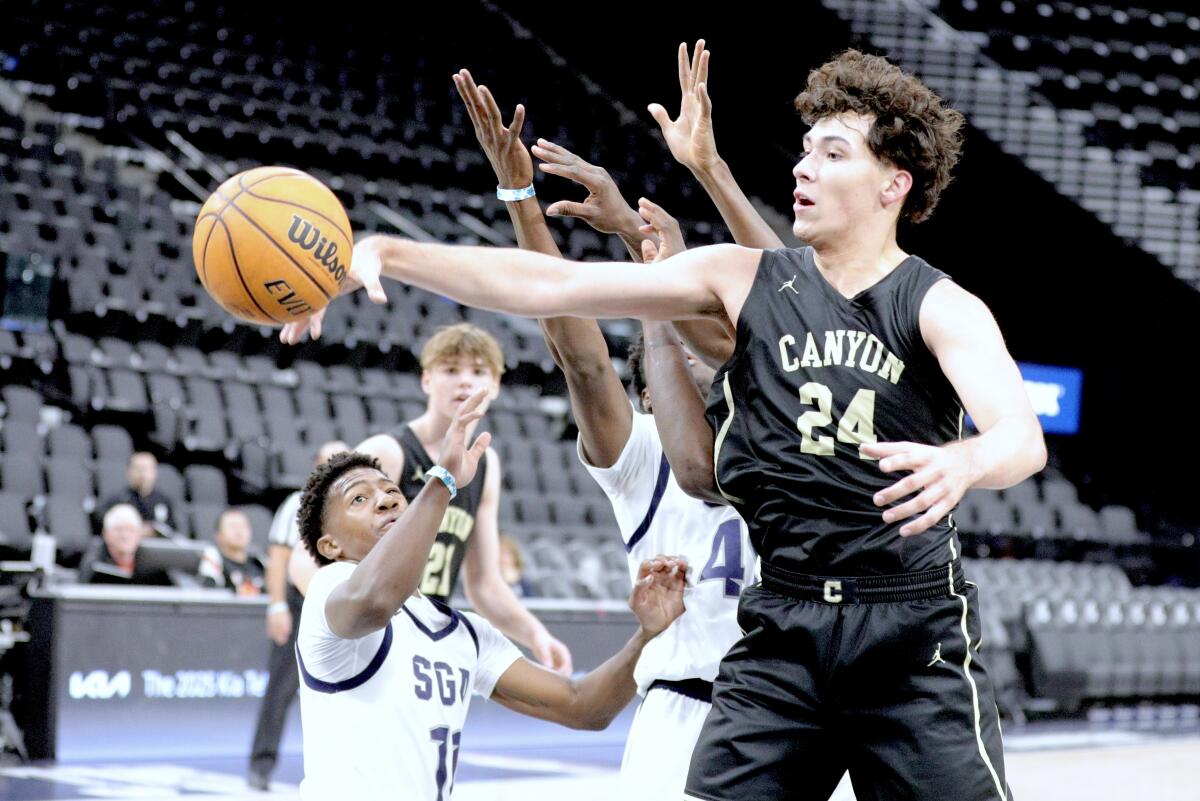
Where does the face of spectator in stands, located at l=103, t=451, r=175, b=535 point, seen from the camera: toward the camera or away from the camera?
toward the camera

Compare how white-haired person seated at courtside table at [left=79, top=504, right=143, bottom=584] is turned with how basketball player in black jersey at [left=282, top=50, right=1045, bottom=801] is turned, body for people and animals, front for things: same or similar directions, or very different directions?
same or similar directions

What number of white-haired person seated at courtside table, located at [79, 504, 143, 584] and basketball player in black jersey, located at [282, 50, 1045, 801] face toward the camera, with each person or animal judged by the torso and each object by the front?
2

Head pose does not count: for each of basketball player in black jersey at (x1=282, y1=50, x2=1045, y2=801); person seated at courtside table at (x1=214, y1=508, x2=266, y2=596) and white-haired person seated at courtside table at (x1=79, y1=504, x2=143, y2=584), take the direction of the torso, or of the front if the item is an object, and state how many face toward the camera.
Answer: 3

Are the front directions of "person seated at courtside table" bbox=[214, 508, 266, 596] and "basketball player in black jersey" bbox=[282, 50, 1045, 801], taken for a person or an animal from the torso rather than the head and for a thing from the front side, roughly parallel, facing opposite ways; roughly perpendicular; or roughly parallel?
roughly parallel

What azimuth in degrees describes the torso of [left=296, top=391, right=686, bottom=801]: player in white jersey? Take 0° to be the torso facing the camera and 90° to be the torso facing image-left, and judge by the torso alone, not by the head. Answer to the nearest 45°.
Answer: approximately 315°

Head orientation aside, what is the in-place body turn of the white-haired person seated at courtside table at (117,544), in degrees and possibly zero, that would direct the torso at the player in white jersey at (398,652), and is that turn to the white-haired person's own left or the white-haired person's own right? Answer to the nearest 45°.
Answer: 0° — they already face them

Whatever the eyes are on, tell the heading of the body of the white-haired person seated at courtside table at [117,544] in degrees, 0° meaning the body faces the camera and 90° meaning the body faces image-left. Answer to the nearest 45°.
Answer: approximately 0°

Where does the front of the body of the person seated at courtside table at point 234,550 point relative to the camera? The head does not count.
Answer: toward the camera

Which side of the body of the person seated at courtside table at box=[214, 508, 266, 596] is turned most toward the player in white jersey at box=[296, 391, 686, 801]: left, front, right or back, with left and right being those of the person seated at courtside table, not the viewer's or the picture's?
front

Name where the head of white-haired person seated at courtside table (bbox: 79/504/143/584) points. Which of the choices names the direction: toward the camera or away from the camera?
toward the camera

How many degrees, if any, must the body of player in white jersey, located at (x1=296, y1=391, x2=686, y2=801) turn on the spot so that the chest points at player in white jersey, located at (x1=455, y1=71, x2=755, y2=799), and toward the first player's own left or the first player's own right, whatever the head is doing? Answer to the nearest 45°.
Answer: approximately 90° to the first player's own left

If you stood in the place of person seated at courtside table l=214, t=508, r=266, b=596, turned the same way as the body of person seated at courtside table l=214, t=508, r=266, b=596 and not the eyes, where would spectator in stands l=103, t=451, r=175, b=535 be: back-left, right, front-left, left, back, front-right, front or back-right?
back-right
